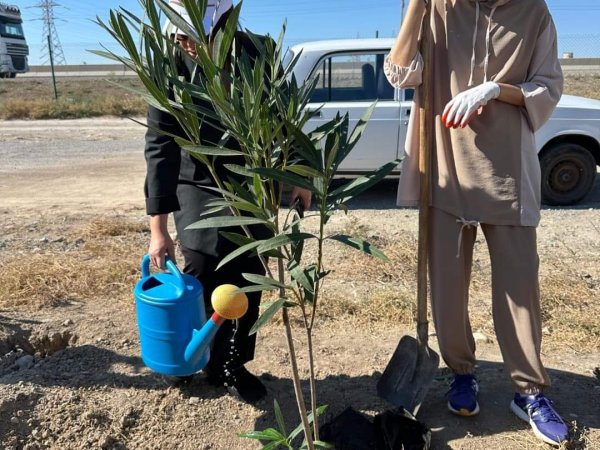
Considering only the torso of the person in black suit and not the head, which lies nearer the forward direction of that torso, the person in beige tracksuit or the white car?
the person in beige tracksuit

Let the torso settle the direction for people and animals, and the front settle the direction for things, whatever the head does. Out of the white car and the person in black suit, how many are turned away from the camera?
0

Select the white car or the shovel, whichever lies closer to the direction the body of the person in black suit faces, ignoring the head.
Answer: the shovel

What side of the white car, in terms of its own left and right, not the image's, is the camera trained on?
right

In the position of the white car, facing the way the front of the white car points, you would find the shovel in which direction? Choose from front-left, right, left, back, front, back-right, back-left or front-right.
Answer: right

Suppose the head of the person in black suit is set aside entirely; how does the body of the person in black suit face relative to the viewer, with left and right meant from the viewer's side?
facing the viewer and to the right of the viewer

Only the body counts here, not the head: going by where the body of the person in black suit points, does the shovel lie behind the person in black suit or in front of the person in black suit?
in front

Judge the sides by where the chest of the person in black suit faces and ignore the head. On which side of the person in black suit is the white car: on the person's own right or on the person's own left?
on the person's own left

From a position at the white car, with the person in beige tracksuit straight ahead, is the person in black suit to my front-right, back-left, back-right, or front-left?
front-right
